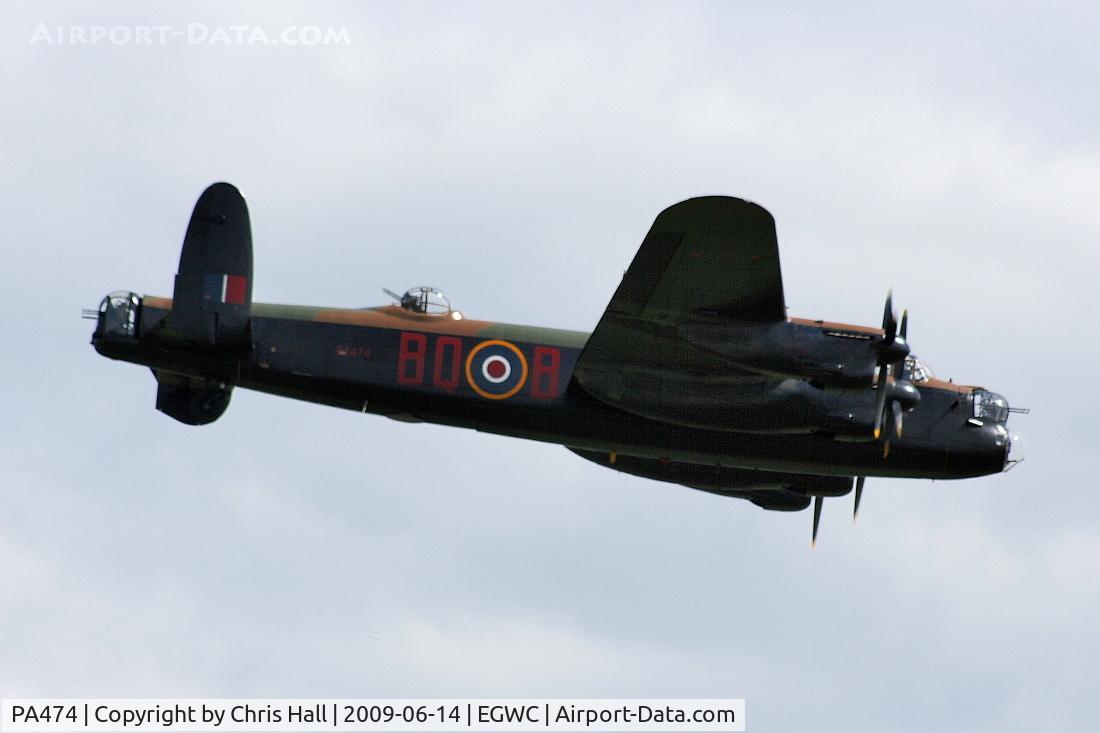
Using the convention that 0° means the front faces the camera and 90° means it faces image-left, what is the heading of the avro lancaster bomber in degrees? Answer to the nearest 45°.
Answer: approximately 270°
